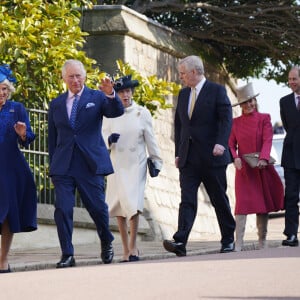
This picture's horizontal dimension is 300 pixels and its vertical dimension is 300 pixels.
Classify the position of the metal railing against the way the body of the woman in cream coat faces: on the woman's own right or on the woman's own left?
on the woman's own right

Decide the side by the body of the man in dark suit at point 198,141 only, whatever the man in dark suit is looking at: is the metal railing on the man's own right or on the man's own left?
on the man's own right
